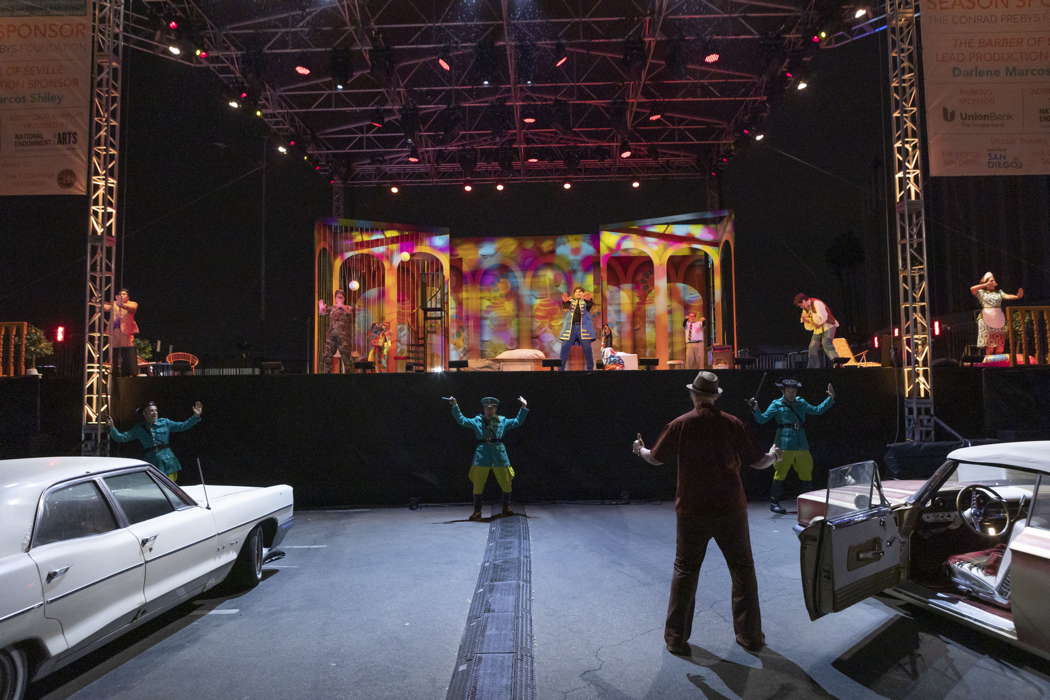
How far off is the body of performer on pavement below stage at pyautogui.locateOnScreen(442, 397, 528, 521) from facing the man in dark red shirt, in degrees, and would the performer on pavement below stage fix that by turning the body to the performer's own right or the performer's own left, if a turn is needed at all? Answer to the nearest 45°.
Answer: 0° — they already face them

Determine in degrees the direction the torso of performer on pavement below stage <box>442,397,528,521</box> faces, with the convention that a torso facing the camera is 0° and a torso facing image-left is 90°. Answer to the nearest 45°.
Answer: approximately 0°

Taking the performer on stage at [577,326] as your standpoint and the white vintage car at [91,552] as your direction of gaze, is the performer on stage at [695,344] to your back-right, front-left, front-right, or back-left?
back-left

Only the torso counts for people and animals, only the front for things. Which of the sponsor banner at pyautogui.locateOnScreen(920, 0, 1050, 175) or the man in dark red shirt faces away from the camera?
the man in dark red shirt

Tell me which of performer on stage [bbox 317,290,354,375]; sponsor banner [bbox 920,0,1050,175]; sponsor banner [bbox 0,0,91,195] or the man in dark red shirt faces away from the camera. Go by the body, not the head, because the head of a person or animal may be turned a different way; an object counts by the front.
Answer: the man in dark red shirt

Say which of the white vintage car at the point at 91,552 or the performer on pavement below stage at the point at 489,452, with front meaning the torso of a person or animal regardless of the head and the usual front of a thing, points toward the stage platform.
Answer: the white vintage car

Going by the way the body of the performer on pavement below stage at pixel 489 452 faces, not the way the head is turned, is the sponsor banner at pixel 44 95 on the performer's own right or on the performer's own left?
on the performer's own right

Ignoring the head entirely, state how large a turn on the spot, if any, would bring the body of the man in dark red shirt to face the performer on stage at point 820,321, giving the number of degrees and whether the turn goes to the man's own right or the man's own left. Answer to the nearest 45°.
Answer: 0° — they already face them
